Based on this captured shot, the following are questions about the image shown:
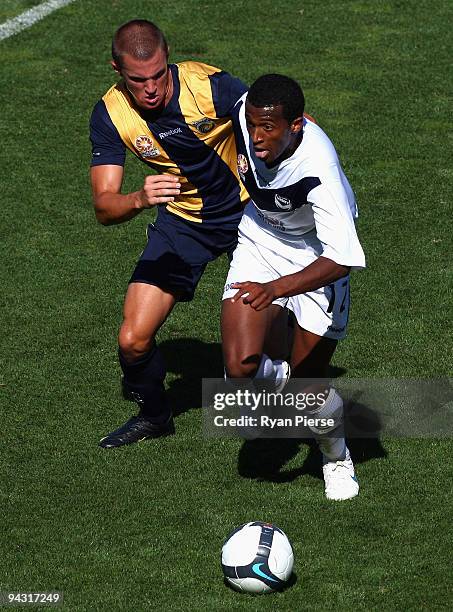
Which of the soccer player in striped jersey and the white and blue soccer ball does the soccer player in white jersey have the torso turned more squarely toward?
the white and blue soccer ball

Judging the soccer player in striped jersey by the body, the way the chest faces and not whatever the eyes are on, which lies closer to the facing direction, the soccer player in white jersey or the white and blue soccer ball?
the white and blue soccer ball

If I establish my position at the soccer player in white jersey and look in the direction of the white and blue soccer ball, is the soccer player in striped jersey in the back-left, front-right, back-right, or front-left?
back-right

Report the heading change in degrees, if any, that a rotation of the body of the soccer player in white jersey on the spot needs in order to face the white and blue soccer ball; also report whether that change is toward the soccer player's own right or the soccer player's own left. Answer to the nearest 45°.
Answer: approximately 45° to the soccer player's own left

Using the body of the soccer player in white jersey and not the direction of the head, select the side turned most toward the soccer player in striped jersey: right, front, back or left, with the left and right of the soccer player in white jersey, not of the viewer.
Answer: right

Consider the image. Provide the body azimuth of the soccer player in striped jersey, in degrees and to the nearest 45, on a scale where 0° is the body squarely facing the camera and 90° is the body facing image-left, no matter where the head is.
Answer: approximately 0°
